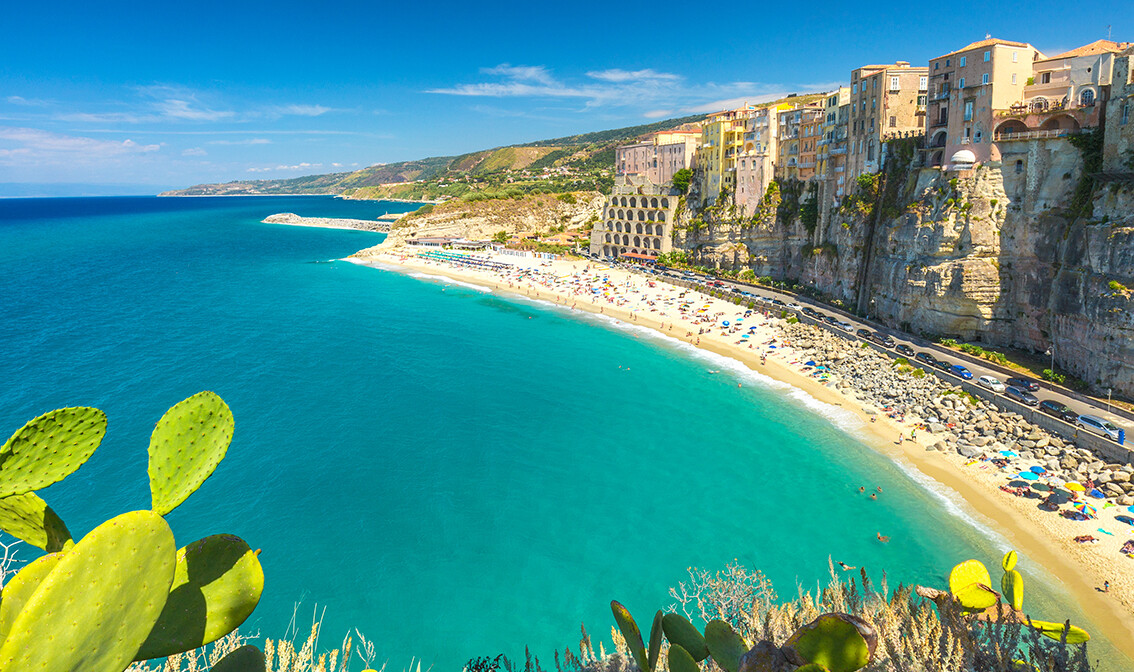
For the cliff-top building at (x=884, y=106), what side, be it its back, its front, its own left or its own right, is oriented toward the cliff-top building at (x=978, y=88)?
left

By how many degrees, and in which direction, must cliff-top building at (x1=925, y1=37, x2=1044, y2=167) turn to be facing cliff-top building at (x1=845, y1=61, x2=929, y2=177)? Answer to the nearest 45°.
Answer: approximately 90° to its right

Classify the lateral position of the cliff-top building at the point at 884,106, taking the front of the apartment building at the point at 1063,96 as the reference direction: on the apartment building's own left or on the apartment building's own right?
on the apartment building's own right

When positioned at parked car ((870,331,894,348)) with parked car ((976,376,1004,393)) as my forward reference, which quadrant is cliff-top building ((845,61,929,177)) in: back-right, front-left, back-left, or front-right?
back-left

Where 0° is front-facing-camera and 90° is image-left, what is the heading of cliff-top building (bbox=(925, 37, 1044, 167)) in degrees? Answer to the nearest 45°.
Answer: approximately 45°

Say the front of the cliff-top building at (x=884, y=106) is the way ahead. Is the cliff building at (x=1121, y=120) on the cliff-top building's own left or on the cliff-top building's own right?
on the cliff-top building's own left

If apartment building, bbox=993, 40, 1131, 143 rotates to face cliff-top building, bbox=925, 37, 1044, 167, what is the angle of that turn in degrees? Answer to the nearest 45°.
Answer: approximately 45° to its right

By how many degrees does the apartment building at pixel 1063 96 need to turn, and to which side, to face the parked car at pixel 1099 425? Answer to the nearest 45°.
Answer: approximately 45° to its left
